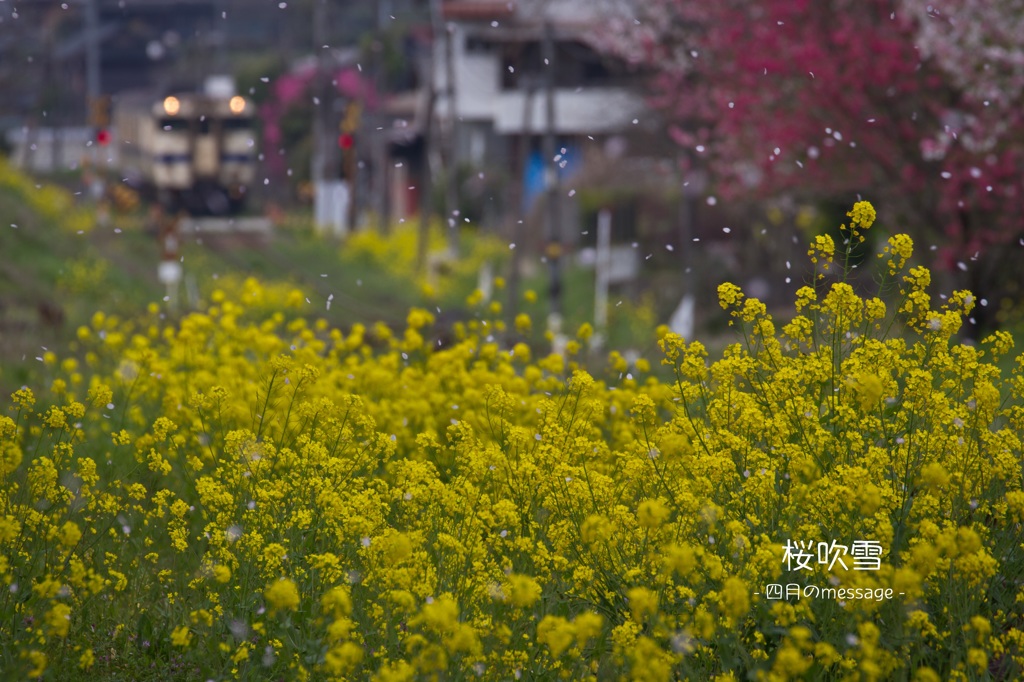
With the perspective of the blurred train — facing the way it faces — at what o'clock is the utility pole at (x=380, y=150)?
The utility pole is roughly at 10 o'clock from the blurred train.

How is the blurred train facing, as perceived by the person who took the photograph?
facing the viewer
